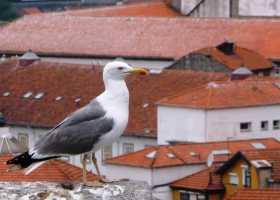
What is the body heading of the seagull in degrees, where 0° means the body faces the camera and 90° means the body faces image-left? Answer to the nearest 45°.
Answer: approximately 270°

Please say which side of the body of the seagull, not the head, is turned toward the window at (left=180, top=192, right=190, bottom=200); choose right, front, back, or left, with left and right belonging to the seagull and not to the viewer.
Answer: left

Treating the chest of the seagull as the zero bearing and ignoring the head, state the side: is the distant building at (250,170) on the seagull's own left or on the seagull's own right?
on the seagull's own left
